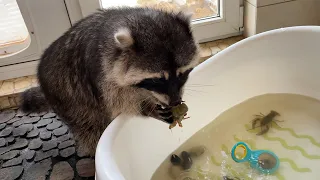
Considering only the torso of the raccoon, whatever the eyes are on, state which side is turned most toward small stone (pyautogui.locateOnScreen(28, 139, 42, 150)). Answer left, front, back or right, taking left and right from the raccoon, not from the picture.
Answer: back

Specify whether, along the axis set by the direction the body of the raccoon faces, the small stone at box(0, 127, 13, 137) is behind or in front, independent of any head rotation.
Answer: behind

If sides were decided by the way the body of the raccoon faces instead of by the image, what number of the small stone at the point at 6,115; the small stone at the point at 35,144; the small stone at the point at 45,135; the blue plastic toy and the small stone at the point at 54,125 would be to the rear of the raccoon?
4

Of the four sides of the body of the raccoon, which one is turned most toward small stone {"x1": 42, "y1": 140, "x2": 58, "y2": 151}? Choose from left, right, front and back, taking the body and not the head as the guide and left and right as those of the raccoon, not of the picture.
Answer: back

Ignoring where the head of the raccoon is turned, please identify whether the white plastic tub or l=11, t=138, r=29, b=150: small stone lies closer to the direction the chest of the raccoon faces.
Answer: the white plastic tub

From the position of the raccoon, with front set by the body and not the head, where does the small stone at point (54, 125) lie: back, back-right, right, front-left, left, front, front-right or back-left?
back

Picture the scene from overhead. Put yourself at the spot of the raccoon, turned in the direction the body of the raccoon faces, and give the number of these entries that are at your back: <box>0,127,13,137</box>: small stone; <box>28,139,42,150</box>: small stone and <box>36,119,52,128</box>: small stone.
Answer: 3

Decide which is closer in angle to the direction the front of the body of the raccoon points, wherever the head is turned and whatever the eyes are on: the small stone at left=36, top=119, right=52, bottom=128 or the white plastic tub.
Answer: the white plastic tub

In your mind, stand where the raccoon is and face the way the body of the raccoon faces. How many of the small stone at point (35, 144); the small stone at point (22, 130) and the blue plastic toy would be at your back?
2

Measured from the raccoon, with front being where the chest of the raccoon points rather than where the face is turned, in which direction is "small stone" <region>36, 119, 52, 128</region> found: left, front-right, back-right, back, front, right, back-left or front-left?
back

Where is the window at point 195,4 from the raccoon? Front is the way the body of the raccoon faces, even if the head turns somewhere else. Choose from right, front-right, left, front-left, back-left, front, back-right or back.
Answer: left

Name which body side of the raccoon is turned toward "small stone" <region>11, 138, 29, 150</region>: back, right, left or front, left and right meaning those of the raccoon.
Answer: back
